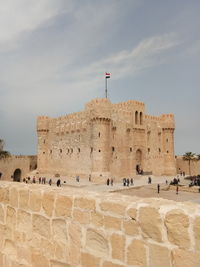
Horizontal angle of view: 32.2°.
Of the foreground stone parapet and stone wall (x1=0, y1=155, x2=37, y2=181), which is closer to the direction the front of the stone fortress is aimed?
the foreground stone parapet

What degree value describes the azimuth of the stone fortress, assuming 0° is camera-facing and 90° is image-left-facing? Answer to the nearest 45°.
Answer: approximately 315°

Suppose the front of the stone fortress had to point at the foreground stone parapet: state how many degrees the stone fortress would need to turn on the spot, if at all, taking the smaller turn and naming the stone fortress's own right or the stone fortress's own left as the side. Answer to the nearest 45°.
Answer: approximately 45° to the stone fortress's own right

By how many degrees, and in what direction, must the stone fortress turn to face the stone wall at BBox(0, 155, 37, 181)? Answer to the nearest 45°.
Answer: approximately 135° to its right

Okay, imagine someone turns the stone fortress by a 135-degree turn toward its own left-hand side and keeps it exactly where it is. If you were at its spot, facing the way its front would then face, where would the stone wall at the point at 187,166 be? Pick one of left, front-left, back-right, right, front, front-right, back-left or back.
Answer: front-right

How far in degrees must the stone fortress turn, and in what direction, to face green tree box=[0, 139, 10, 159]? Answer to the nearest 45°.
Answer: approximately 135° to its right
